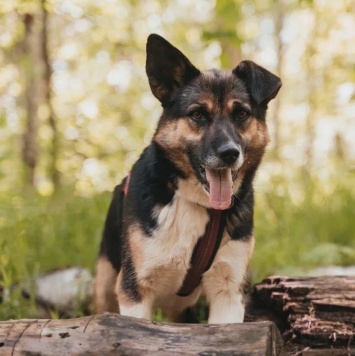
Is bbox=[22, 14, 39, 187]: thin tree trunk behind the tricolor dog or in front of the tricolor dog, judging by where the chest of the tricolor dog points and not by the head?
behind

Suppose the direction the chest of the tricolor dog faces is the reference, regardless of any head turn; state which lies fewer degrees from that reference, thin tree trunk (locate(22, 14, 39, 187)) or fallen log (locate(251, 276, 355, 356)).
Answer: the fallen log

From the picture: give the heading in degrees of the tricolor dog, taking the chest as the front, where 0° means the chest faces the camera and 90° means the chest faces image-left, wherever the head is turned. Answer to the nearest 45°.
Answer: approximately 315°

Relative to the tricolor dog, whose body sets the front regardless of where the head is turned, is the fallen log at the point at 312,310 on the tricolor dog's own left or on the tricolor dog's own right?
on the tricolor dog's own left

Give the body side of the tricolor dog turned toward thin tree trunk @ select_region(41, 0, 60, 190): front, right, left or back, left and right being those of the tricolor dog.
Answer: back
